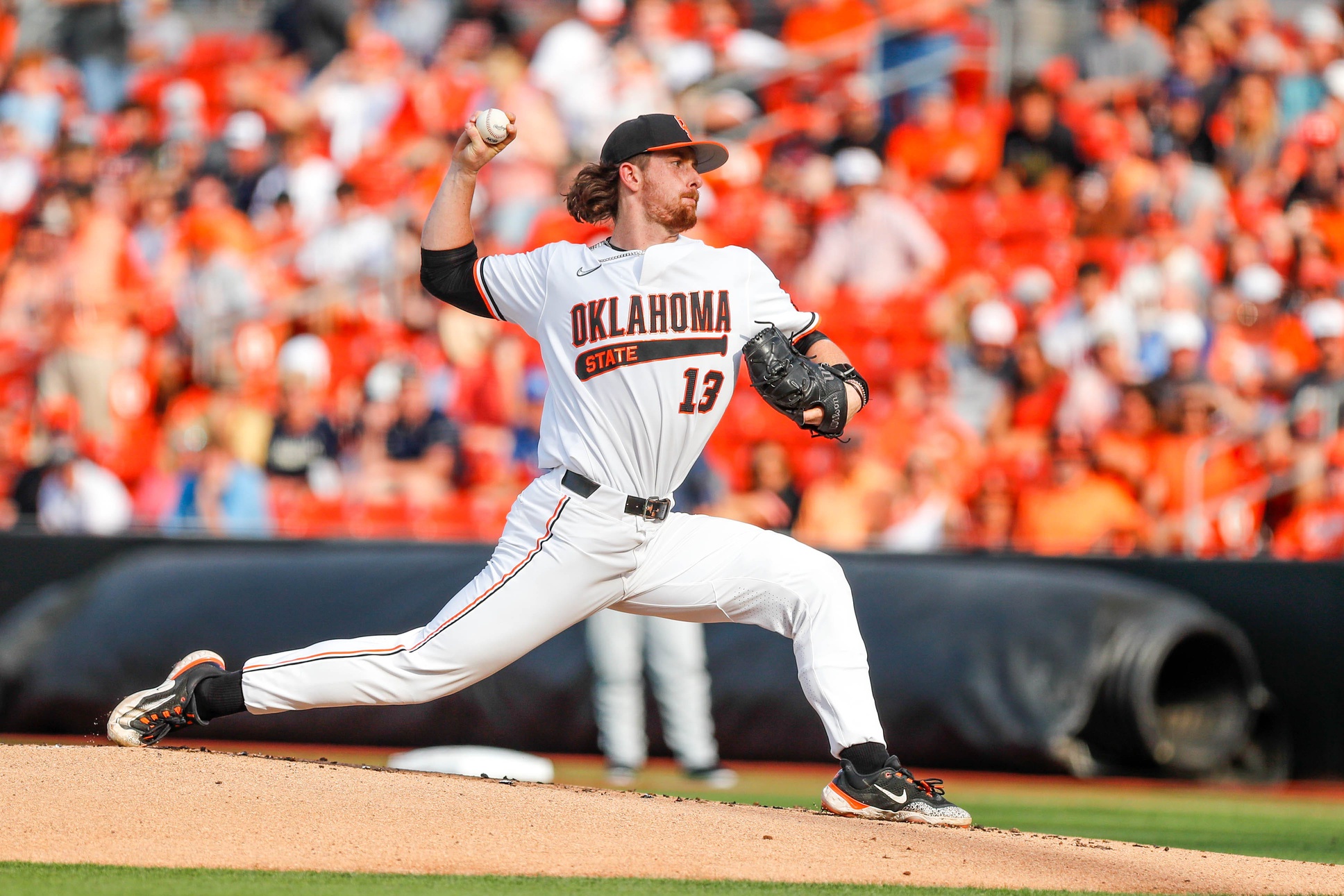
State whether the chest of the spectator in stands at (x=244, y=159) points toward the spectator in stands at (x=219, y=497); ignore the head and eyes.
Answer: yes

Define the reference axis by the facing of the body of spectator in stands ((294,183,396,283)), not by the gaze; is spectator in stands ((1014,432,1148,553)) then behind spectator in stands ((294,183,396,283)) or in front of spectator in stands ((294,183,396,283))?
in front

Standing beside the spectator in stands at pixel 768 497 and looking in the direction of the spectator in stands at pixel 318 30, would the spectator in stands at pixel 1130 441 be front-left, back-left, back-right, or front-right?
back-right

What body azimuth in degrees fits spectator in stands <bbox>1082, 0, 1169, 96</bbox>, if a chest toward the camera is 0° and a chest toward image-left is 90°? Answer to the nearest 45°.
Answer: approximately 0°

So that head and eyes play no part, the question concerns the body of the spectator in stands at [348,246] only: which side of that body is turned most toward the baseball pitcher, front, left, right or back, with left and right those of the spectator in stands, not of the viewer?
front

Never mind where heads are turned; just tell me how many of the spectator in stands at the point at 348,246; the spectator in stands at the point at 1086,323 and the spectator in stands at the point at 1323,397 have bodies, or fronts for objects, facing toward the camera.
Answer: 3

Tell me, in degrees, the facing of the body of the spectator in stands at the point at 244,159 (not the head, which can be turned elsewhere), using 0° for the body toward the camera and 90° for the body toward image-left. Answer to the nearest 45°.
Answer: approximately 0°

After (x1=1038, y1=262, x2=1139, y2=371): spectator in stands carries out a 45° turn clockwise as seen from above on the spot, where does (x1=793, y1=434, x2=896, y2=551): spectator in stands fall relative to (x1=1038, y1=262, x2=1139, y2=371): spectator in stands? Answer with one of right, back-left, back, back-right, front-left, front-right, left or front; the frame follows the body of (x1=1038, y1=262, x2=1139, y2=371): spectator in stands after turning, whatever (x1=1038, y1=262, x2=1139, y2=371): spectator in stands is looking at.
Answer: front

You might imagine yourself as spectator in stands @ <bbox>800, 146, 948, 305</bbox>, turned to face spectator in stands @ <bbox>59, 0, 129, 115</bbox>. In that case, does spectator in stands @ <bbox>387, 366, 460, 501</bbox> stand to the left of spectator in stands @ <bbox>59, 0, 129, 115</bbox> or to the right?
left
